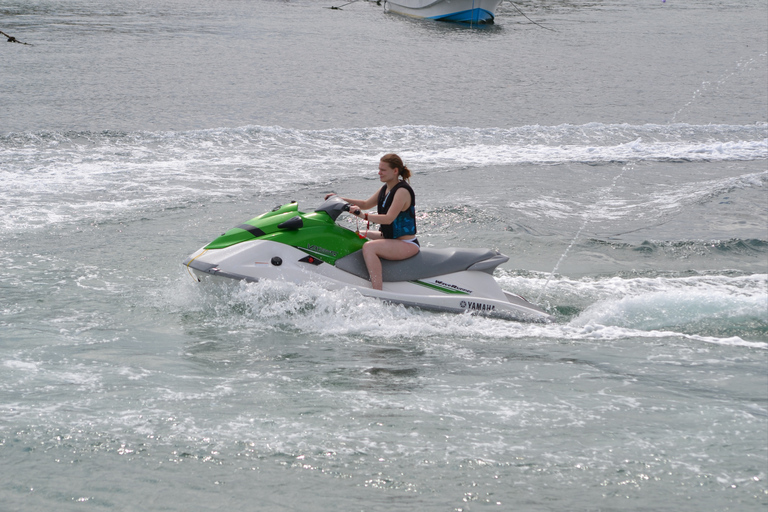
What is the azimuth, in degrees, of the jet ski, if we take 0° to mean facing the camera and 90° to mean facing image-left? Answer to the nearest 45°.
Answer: approximately 90°

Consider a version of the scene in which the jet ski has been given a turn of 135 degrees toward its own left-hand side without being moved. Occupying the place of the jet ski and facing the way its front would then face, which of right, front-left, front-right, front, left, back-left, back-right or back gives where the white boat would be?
back-left
